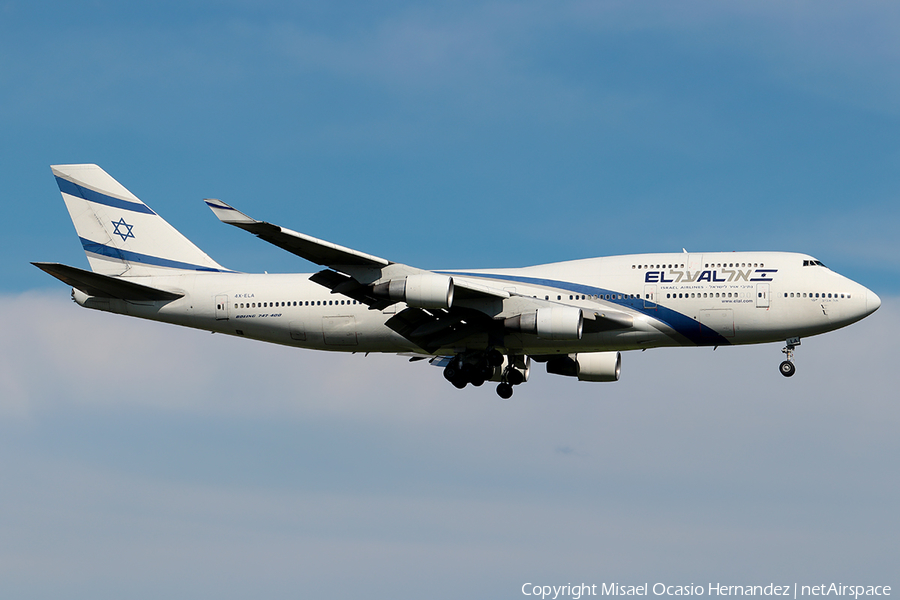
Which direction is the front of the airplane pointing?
to the viewer's right
